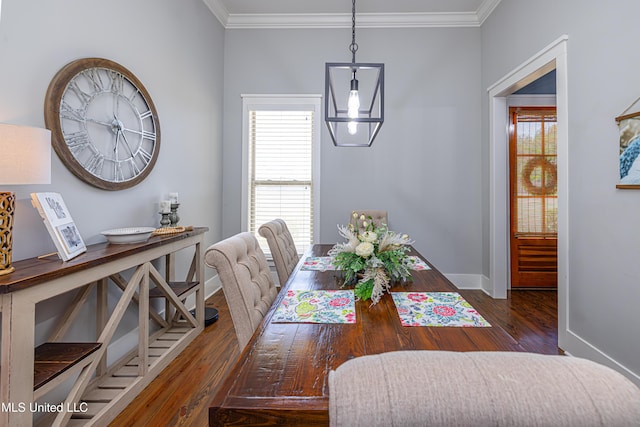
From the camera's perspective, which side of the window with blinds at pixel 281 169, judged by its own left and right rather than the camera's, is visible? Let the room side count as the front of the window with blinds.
front

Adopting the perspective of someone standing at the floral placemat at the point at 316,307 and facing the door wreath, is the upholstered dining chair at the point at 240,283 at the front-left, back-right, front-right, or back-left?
back-left

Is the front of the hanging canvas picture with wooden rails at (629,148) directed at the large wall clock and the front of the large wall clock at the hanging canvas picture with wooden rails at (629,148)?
yes

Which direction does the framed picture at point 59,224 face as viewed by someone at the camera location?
facing the viewer and to the right of the viewer

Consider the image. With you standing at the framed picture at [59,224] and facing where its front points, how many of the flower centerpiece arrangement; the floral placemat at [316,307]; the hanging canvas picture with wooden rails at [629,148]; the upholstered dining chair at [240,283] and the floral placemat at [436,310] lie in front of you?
5

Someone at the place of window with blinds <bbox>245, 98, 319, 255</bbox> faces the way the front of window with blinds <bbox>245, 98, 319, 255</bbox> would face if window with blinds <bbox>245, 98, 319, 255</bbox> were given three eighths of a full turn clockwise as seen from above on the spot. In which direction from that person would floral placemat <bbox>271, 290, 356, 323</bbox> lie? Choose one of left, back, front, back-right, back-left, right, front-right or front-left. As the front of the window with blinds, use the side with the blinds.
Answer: back-left

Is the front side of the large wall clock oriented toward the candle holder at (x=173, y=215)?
no

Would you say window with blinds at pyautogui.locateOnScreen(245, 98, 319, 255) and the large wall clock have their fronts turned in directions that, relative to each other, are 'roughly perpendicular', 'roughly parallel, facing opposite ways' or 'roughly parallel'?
roughly perpendicular

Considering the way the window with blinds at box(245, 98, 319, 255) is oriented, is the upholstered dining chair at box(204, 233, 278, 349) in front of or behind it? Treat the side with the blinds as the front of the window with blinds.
in front

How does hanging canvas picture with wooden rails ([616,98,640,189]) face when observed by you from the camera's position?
facing the viewer and to the left of the viewer

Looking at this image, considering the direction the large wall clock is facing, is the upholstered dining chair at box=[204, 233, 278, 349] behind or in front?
in front

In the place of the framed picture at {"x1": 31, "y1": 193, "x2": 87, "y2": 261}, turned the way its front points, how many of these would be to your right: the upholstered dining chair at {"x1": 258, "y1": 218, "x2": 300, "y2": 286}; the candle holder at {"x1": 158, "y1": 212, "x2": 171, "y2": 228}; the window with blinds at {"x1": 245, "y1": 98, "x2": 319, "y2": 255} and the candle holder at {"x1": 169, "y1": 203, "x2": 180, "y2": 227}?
0

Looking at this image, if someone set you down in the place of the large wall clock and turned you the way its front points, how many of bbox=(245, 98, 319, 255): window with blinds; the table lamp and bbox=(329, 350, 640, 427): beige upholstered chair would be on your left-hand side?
1

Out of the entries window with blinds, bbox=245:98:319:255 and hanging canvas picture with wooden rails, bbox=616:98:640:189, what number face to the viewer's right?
0
